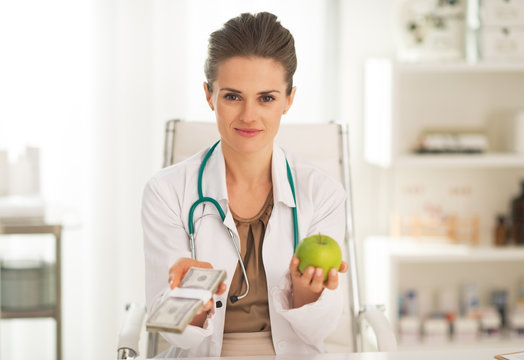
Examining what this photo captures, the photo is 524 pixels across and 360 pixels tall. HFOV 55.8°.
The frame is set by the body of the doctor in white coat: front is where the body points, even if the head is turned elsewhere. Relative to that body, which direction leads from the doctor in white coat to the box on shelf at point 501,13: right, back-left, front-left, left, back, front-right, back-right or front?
back-left

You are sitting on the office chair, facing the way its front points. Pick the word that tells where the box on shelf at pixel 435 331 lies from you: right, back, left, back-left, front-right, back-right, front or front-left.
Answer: back-left

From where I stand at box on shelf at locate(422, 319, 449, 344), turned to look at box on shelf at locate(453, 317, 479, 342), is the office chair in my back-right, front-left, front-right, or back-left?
back-right

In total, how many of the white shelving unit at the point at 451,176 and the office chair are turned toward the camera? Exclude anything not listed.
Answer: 2

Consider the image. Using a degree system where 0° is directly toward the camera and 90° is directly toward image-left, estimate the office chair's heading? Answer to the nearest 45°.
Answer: approximately 0°

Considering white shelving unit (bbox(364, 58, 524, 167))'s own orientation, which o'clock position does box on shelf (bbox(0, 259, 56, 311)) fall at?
The box on shelf is roughly at 2 o'clock from the white shelving unit.

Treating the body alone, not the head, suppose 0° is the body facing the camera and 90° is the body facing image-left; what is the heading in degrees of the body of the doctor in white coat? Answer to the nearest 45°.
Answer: approximately 0°
